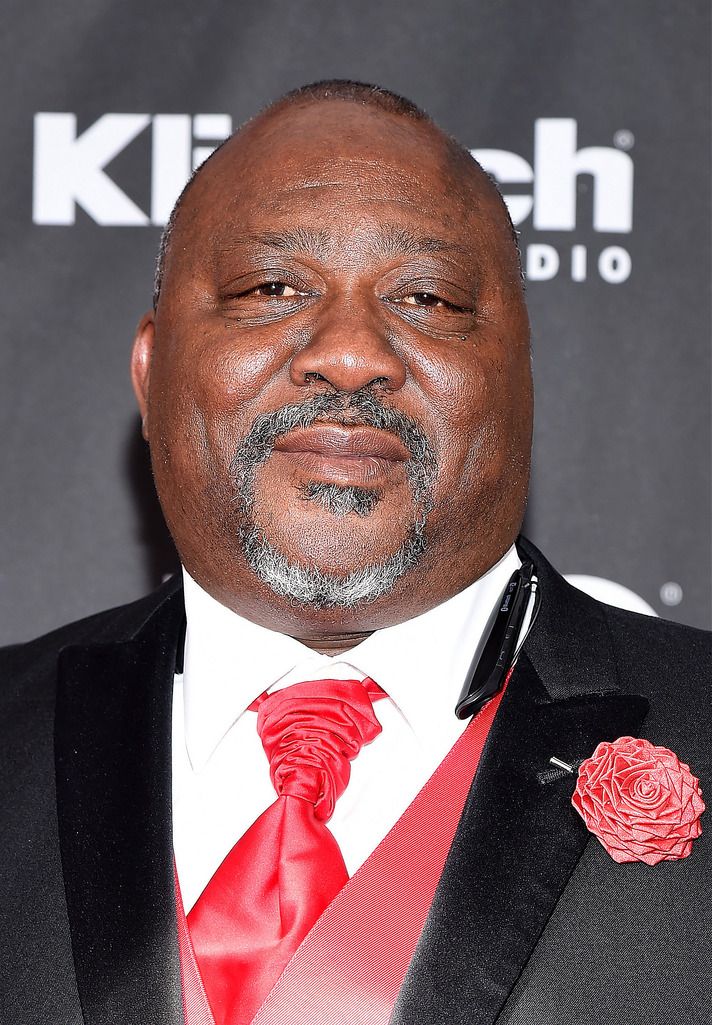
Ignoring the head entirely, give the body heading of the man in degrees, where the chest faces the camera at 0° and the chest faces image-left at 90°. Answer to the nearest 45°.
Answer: approximately 0°
